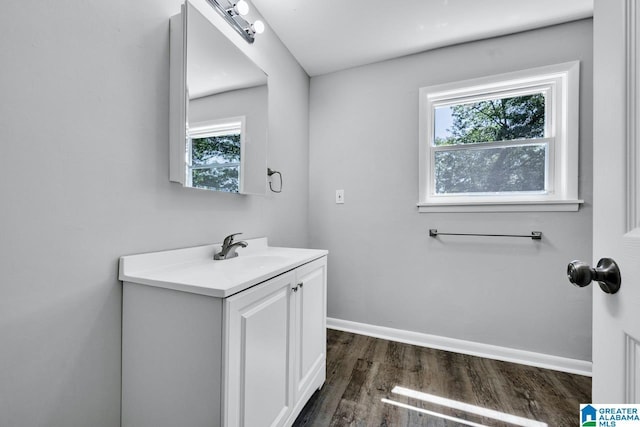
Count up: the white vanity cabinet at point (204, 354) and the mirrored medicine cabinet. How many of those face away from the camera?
0

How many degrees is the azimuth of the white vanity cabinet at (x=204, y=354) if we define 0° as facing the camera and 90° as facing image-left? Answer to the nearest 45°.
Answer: approximately 315°

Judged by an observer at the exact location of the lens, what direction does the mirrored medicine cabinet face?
facing the viewer and to the right of the viewer

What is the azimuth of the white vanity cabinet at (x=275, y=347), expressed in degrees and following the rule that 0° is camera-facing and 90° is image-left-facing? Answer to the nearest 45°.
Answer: approximately 315°

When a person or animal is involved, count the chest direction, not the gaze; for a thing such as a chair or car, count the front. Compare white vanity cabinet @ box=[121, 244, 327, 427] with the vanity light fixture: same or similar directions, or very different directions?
same or similar directions

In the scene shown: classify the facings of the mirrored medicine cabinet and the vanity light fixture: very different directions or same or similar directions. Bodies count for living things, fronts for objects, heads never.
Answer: same or similar directions

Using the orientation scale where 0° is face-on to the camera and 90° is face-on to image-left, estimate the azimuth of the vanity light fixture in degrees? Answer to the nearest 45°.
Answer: approximately 315°

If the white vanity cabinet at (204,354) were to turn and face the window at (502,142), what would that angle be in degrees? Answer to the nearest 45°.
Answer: approximately 45° to its left

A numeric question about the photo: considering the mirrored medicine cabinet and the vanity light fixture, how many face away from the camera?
0

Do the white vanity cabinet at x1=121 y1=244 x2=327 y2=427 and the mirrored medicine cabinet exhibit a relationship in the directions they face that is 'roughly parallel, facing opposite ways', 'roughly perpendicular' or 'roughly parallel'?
roughly parallel
